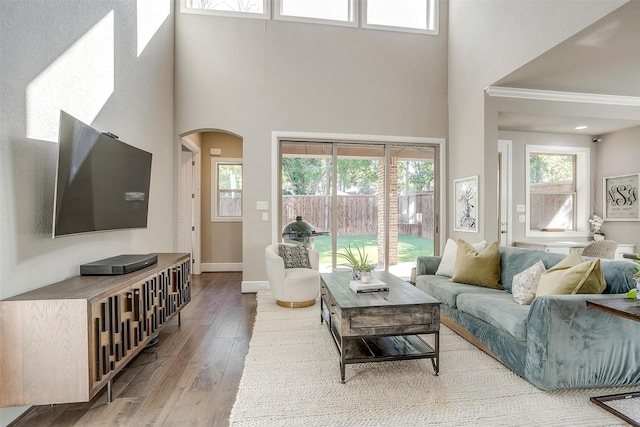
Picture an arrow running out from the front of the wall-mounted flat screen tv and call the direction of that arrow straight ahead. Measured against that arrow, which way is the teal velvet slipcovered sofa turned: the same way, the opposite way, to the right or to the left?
the opposite way

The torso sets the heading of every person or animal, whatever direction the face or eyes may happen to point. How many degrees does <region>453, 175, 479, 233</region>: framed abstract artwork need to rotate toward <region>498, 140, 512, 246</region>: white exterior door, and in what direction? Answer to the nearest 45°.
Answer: approximately 180°

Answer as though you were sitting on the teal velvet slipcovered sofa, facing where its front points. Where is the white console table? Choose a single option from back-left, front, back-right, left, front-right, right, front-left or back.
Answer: back-right

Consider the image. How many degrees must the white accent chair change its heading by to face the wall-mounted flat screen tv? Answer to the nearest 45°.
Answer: approximately 90° to its right

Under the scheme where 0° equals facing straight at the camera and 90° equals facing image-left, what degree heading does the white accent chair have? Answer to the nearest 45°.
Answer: approximately 315°

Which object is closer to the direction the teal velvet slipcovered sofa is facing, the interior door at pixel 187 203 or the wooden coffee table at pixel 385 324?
the wooden coffee table

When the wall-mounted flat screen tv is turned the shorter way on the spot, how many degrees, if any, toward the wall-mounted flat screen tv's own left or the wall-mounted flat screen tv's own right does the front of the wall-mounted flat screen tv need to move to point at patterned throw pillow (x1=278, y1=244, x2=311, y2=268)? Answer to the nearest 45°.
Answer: approximately 45° to the wall-mounted flat screen tv's own left

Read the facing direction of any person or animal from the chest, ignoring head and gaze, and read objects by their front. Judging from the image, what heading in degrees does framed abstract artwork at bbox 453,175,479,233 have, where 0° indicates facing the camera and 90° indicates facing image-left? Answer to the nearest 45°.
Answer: approximately 45°

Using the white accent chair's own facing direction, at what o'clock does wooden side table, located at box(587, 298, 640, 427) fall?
The wooden side table is roughly at 12 o'clock from the white accent chair.
